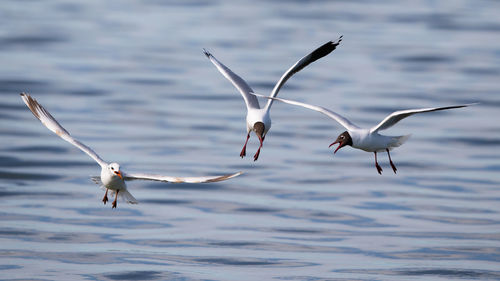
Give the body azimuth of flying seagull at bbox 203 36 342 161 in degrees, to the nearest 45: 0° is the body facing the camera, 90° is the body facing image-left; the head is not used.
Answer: approximately 0°
